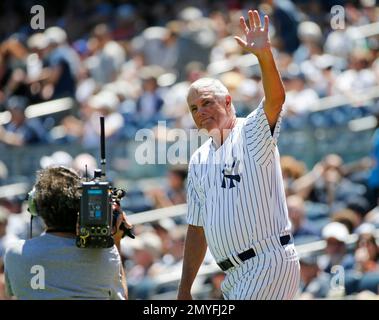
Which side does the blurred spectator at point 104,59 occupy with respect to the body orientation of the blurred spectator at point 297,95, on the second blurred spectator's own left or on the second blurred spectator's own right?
on the second blurred spectator's own right

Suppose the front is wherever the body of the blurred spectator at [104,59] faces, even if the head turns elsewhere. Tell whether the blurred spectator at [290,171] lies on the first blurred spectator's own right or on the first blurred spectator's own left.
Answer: on the first blurred spectator's own left

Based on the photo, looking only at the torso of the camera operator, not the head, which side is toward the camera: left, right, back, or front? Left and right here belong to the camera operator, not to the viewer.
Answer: back

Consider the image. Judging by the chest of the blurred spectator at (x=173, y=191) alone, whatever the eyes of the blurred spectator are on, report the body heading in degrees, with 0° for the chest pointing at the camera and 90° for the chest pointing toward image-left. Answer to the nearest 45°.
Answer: approximately 45°

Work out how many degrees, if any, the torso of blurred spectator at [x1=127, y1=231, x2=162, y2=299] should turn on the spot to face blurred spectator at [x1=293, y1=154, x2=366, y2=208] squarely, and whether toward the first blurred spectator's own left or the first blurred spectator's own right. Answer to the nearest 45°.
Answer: approximately 135° to the first blurred spectator's own left

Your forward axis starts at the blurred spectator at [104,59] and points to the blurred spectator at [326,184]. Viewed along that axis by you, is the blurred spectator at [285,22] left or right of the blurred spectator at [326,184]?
left

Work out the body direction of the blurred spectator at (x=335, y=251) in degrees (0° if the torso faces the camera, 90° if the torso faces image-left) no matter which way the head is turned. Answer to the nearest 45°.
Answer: approximately 0°

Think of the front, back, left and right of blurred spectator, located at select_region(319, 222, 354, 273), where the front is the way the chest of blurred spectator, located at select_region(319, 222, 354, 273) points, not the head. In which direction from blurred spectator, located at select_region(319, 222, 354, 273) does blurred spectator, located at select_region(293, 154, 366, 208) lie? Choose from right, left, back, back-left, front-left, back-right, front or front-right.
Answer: back

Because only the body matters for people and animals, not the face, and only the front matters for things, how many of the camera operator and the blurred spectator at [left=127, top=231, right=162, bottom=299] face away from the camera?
1

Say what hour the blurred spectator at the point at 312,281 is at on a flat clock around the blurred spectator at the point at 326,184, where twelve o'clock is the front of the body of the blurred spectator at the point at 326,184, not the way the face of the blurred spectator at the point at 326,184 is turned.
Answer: the blurred spectator at the point at 312,281 is roughly at 12 o'clock from the blurred spectator at the point at 326,184.
